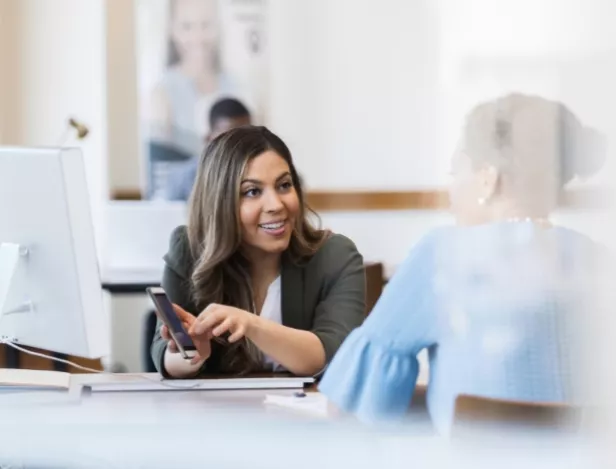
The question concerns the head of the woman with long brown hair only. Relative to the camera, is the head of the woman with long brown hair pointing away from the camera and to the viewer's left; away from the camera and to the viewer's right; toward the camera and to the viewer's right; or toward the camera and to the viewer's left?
toward the camera and to the viewer's right

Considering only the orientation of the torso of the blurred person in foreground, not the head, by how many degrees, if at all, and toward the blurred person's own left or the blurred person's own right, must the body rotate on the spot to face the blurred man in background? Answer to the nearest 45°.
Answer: approximately 45° to the blurred person's own right

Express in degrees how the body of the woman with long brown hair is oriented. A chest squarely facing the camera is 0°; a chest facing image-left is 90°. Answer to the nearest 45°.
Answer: approximately 0°

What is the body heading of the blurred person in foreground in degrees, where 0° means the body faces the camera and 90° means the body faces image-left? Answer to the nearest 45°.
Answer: approximately 135°

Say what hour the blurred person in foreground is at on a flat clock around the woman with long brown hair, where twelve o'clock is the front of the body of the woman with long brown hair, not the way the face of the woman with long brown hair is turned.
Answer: The blurred person in foreground is roughly at 11 o'clock from the woman with long brown hair.

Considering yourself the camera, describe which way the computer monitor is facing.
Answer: facing away from the viewer and to the right of the viewer

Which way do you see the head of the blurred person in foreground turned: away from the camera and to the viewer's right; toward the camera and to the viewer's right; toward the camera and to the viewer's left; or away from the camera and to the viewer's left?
away from the camera and to the viewer's left

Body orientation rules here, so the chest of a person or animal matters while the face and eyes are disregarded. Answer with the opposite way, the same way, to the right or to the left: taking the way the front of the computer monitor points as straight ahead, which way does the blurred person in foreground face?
to the left

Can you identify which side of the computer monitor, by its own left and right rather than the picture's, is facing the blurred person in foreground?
right

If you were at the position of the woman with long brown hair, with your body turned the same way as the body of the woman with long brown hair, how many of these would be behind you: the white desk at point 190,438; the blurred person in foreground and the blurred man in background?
1

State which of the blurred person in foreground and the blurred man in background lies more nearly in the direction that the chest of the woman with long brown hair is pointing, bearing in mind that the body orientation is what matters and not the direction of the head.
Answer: the blurred person in foreground

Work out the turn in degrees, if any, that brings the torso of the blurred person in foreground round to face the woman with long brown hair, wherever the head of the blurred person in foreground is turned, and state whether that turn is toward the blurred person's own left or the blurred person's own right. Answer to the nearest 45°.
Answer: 0° — they already face them
